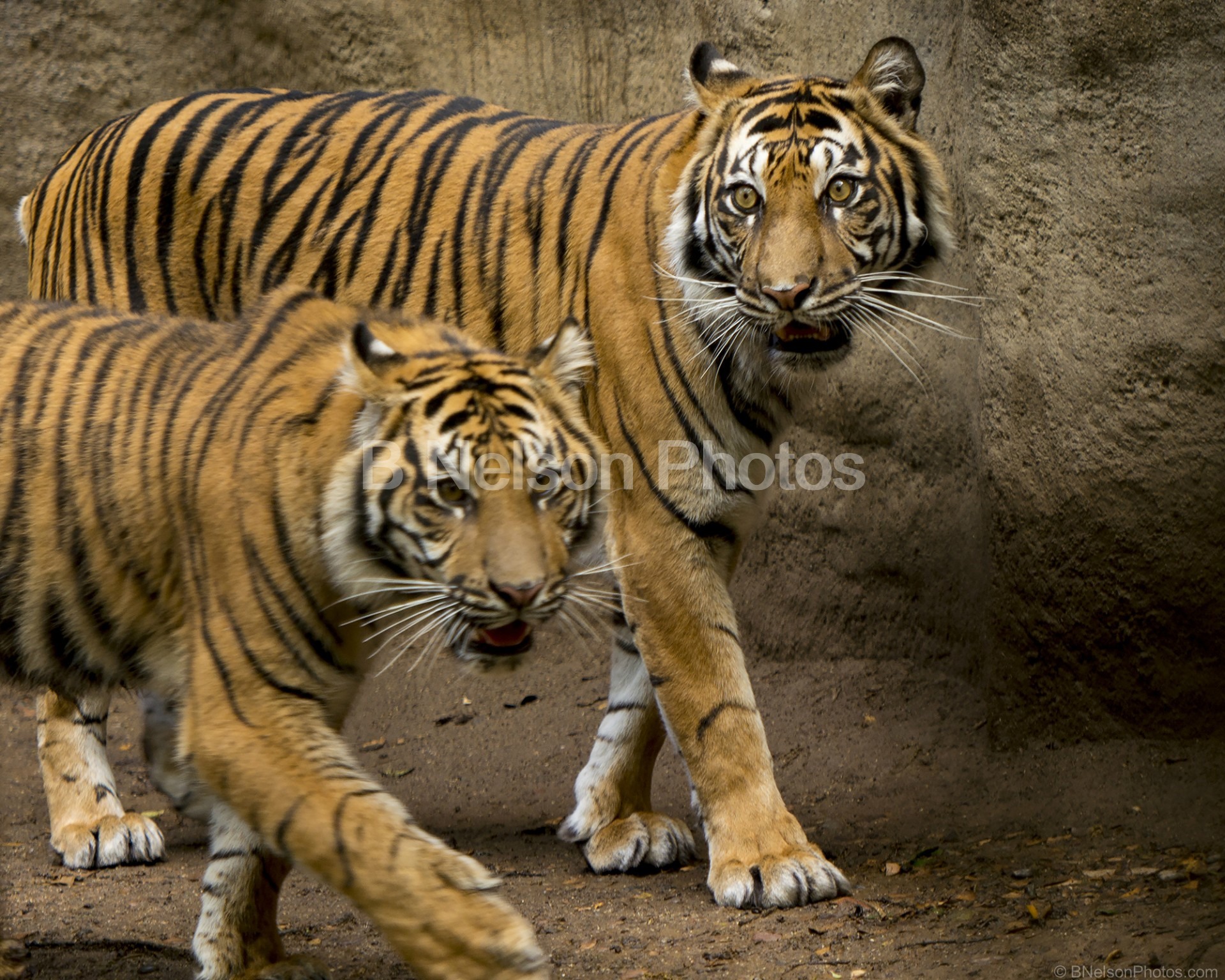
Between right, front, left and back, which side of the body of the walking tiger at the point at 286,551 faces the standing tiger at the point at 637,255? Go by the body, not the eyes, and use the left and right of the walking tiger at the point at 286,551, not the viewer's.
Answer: left

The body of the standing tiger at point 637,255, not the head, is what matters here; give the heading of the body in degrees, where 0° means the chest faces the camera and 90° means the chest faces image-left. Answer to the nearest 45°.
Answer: approximately 315°

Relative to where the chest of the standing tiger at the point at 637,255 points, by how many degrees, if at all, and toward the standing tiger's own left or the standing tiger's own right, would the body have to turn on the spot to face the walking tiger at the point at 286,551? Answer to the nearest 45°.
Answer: approximately 90° to the standing tiger's own right

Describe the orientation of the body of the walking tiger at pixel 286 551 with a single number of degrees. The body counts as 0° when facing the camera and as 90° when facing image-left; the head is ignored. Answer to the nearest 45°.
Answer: approximately 315°
